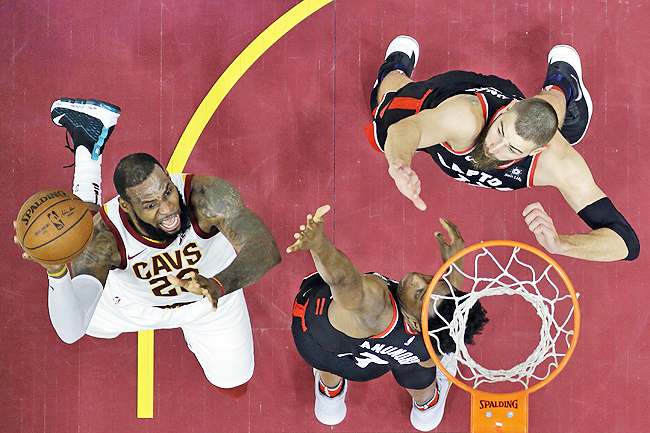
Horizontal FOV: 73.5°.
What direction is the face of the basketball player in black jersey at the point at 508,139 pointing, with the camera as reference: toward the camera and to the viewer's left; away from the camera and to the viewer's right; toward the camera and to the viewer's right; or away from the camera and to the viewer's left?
toward the camera and to the viewer's left

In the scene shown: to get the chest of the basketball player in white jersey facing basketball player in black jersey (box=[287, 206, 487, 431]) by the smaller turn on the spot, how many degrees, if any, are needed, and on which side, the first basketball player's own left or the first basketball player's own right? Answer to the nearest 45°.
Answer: approximately 45° to the first basketball player's own left

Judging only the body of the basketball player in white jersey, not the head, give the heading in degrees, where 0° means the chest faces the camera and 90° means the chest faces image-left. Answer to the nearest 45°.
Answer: approximately 0°

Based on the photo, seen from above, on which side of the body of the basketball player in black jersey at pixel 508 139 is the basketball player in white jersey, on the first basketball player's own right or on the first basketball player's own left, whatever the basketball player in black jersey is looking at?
on the first basketball player's own right

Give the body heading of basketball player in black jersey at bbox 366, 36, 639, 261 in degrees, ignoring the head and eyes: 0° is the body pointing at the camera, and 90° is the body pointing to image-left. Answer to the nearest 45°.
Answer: approximately 0°

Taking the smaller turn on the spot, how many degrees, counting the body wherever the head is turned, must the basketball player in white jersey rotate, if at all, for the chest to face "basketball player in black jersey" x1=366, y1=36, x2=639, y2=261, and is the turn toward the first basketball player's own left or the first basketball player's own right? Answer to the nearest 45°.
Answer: approximately 90° to the first basketball player's own left

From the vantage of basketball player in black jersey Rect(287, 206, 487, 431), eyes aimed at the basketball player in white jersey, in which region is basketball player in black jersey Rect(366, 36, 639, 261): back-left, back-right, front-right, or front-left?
back-right
